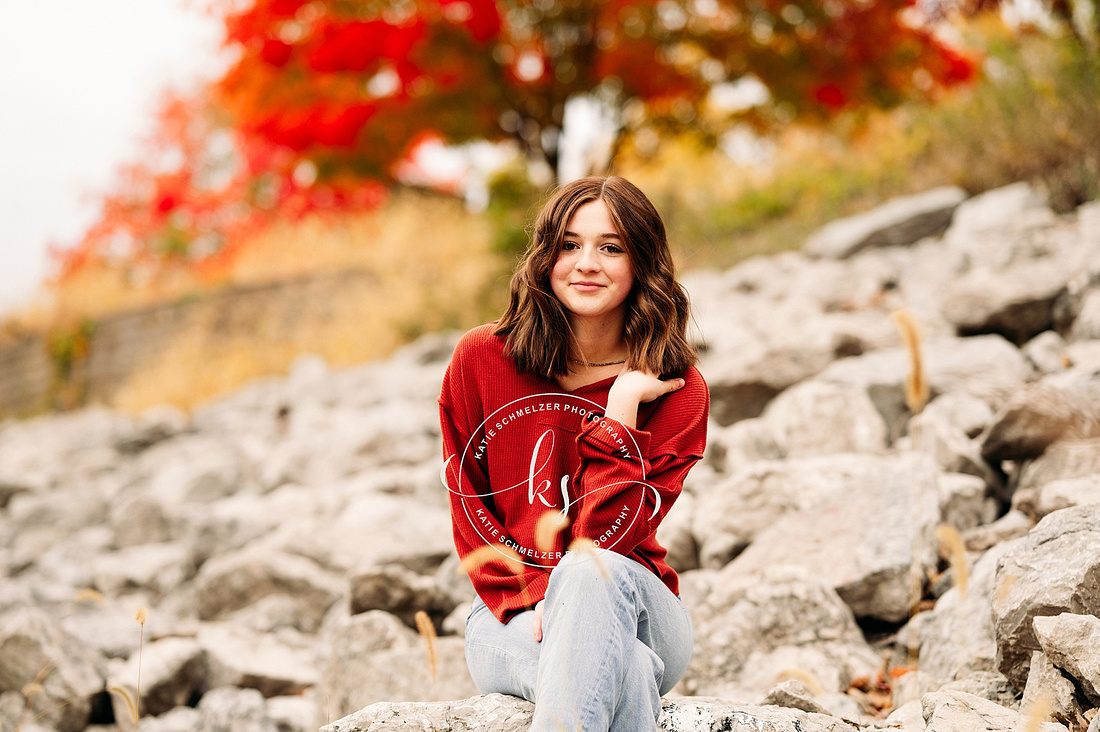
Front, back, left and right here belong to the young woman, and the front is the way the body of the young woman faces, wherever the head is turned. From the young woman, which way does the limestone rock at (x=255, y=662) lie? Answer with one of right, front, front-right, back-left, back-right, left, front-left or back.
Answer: back-right

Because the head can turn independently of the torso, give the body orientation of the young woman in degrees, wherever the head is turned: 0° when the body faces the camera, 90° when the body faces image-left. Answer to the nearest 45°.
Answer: approximately 0°

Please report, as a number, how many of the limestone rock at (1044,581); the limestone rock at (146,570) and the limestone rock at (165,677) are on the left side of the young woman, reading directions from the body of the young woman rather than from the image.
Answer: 1

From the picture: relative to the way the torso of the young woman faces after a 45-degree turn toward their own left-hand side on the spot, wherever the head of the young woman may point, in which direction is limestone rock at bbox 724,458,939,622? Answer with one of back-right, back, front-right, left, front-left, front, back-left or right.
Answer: left

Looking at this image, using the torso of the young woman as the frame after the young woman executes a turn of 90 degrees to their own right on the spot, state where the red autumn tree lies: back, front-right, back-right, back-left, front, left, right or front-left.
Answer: right

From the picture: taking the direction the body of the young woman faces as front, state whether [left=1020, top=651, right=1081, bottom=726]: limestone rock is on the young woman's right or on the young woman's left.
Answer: on the young woman's left

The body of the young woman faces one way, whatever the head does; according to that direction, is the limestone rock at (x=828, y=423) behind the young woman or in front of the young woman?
behind
